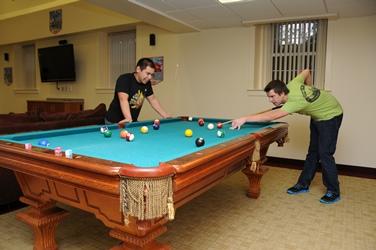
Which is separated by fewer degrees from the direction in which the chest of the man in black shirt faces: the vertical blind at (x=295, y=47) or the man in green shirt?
the man in green shirt

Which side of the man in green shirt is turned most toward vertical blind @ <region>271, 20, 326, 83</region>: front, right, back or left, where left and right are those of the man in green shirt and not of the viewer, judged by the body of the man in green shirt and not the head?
right

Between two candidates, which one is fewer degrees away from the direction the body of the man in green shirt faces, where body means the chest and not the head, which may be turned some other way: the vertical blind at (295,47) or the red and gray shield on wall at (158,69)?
the red and gray shield on wall

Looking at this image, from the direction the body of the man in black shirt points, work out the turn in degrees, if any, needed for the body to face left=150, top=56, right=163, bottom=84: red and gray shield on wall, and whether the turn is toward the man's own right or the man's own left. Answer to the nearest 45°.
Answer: approximately 135° to the man's own left

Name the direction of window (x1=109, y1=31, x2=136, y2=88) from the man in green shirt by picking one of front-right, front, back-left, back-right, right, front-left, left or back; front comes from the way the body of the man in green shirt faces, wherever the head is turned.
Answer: front-right

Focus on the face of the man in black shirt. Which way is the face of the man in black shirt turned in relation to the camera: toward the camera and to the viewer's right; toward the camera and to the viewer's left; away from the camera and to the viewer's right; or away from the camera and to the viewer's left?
toward the camera and to the viewer's right

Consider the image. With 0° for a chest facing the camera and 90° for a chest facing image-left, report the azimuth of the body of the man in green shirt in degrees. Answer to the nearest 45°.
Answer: approximately 90°

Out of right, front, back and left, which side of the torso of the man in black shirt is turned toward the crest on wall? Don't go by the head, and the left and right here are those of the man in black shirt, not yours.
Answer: back
